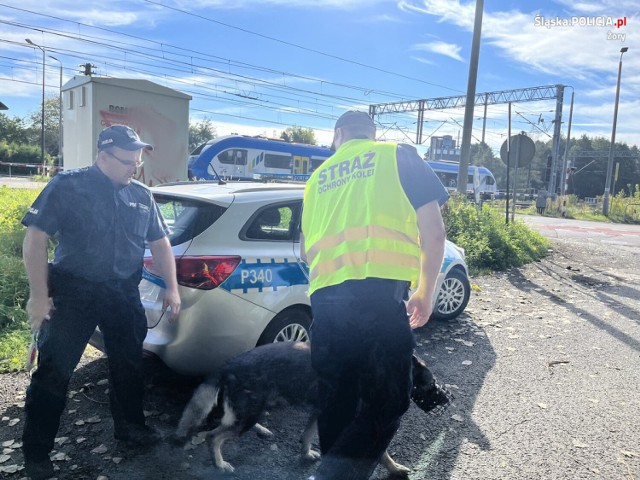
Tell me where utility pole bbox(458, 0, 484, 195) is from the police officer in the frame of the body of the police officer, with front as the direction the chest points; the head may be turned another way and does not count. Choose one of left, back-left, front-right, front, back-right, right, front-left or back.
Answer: left

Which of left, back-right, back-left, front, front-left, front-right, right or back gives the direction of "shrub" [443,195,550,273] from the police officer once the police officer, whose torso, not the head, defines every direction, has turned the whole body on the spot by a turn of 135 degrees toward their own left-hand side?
front-right

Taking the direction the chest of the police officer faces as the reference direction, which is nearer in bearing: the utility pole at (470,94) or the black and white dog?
the black and white dog

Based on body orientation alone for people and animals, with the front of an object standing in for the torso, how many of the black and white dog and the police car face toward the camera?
0

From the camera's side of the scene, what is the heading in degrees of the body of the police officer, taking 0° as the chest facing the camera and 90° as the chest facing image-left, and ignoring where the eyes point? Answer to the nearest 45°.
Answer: approximately 315°

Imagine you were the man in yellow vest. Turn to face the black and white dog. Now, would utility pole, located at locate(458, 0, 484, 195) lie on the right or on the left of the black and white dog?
right

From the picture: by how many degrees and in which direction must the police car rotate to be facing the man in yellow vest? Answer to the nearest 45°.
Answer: approximately 90° to its right

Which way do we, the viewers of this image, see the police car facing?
facing away from the viewer and to the right of the viewer

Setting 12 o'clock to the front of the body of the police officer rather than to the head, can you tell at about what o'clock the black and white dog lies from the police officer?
The black and white dog is roughly at 11 o'clock from the police officer.

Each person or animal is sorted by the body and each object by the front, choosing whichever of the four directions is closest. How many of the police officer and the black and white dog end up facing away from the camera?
0
